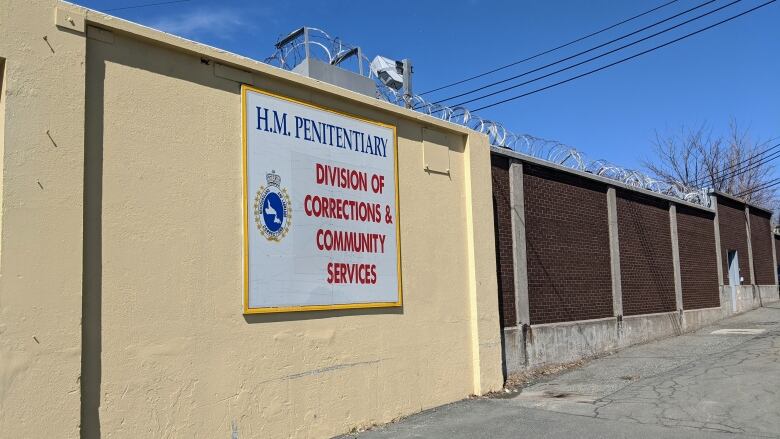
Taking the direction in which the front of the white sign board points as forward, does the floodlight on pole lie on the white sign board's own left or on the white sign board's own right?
on the white sign board's own left

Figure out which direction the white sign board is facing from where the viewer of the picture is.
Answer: facing the viewer and to the right of the viewer
